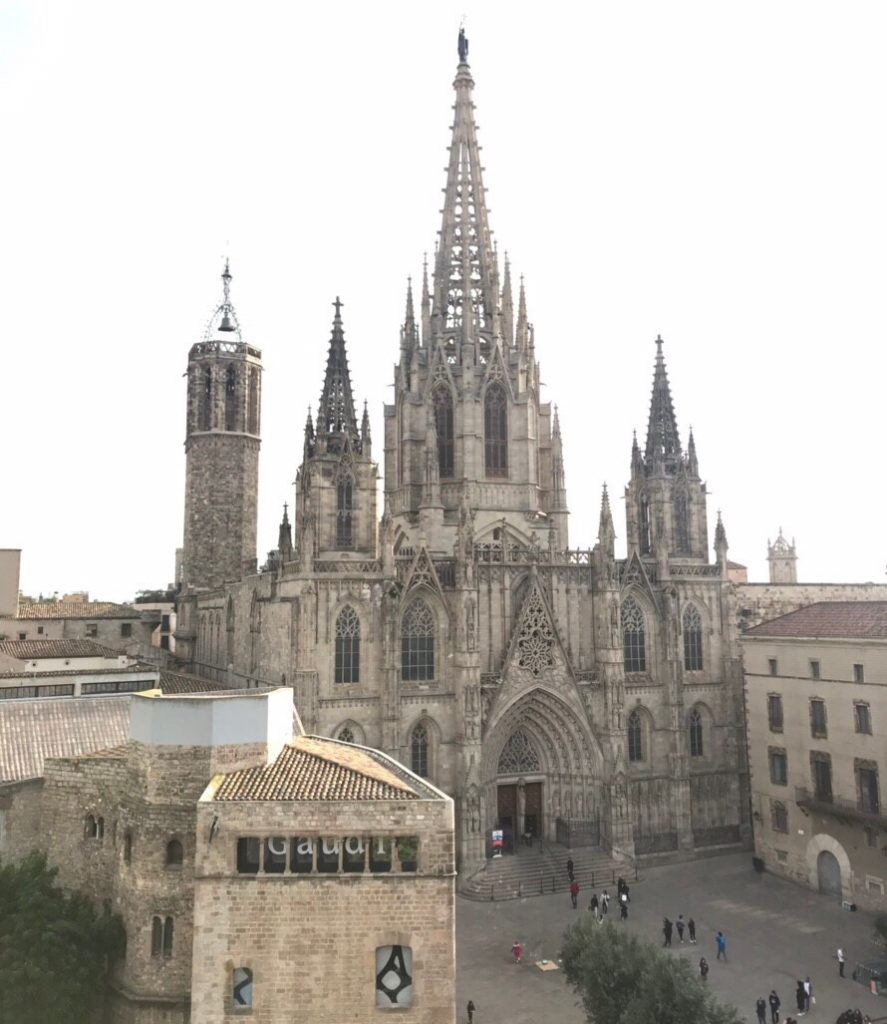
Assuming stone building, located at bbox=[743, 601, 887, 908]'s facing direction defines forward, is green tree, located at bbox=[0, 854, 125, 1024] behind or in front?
in front

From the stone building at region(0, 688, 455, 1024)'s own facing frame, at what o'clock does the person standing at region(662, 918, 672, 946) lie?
The person standing is roughly at 8 o'clock from the stone building.

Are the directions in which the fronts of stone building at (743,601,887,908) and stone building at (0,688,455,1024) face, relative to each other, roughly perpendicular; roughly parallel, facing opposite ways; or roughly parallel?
roughly perpendicular

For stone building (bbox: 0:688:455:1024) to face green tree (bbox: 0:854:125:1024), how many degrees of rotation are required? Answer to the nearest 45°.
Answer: approximately 45° to its right

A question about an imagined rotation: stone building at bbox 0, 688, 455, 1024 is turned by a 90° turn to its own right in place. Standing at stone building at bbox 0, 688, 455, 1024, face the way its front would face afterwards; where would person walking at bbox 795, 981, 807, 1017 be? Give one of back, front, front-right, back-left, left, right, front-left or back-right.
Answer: back

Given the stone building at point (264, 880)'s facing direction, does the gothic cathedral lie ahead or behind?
behind

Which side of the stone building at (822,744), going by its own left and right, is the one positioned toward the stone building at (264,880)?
front

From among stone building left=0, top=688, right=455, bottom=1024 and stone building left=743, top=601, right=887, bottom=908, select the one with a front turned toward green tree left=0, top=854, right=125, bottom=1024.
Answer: stone building left=743, top=601, right=887, bottom=908

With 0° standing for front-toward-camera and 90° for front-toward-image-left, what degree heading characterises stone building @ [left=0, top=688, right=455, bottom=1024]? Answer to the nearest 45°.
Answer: approximately 0°

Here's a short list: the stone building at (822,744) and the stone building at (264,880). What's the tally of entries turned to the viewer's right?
0

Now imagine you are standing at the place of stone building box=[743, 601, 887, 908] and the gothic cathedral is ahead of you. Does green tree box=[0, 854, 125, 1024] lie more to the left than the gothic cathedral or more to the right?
left

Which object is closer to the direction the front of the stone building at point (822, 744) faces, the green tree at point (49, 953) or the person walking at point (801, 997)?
the green tree

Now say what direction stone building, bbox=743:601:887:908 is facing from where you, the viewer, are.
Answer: facing the viewer and to the left of the viewer

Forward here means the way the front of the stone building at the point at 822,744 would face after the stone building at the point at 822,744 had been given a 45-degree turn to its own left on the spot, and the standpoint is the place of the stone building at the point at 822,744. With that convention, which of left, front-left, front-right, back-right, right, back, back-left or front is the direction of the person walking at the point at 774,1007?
front

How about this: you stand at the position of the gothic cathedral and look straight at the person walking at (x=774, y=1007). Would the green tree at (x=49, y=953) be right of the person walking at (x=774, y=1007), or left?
right

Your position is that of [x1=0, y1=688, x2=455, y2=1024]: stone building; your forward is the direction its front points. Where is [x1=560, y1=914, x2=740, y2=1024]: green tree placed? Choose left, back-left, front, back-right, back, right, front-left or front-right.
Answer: left
